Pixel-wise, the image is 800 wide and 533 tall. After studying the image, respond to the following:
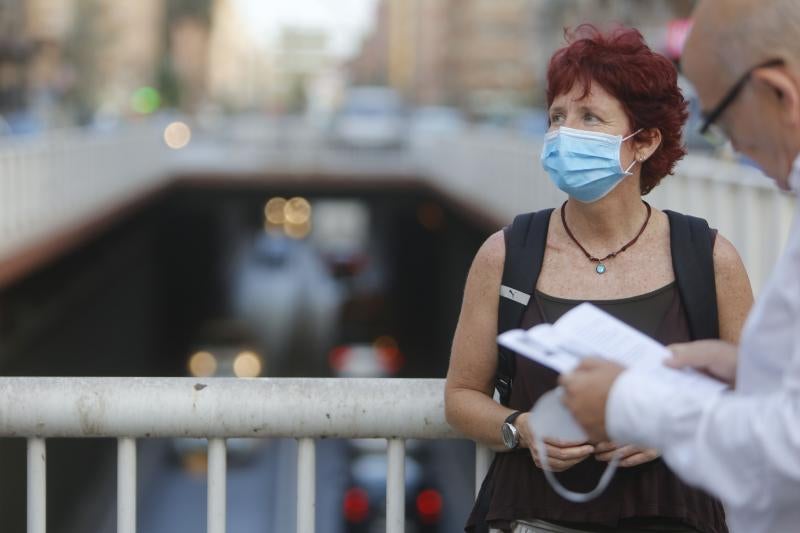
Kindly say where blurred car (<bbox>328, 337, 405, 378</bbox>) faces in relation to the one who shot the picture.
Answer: facing away from the viewer

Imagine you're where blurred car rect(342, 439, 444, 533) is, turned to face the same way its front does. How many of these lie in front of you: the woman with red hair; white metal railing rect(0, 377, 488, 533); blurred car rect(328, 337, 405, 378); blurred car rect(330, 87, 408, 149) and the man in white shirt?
2

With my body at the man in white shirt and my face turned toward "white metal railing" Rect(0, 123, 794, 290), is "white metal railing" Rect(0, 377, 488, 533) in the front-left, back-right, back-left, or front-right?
front-left

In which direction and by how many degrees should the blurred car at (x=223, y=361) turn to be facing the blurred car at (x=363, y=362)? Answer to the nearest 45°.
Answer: approximately 45° to its left

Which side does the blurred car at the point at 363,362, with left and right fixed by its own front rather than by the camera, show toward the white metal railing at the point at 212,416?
back

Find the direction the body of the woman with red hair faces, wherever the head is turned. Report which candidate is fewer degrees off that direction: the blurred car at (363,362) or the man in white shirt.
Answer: the man in white shirt

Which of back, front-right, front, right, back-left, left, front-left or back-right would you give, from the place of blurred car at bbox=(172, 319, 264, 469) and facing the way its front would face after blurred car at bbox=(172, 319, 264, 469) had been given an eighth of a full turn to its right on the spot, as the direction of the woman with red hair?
front-left

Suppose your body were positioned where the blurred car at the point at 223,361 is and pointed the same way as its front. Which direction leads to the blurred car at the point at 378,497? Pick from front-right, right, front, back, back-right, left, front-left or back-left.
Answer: front

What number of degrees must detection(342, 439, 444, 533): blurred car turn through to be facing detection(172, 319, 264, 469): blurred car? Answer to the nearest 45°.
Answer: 0° — it already faces it

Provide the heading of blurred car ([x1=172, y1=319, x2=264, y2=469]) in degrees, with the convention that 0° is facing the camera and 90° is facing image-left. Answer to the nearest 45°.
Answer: approximately 0°

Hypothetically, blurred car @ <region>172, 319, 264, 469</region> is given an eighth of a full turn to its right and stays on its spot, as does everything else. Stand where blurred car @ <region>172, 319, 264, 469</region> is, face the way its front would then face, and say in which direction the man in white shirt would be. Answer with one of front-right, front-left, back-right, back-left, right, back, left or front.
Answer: front-left

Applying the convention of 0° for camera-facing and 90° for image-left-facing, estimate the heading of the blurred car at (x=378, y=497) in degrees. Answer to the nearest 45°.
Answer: approximately 180°

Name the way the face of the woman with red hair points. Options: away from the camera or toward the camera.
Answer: toward the camera

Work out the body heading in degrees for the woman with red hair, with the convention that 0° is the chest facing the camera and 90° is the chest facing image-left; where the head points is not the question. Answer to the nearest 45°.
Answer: approximately 0°

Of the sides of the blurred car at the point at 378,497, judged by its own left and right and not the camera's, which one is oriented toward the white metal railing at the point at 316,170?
front

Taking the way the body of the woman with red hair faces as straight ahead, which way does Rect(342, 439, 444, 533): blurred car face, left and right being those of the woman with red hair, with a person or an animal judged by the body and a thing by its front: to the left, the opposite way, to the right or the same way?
the opposite way

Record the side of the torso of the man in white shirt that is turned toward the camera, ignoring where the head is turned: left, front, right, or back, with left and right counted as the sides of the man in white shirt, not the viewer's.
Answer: left
